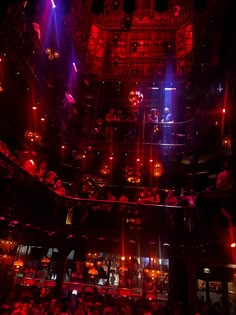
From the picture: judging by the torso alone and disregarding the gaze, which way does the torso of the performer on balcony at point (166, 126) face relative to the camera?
toward the camera
